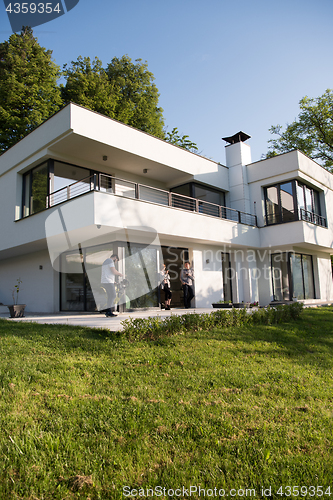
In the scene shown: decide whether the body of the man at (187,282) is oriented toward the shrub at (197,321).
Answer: yes

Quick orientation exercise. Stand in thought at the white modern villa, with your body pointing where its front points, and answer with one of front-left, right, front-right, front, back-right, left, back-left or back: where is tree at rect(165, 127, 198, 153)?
back-left

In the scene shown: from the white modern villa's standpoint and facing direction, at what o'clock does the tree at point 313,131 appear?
The tree is roughly at 9 o'clock from the white modern villa.

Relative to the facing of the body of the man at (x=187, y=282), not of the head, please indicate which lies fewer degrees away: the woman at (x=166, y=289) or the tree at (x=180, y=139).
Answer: the woman

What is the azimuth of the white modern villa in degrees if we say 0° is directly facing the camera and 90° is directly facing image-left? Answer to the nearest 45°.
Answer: approximately 315°

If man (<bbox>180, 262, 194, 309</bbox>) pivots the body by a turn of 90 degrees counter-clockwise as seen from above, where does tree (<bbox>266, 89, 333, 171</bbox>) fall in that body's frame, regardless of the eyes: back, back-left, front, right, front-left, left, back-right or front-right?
front-left

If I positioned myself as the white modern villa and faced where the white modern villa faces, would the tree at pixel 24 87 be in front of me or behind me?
behind
